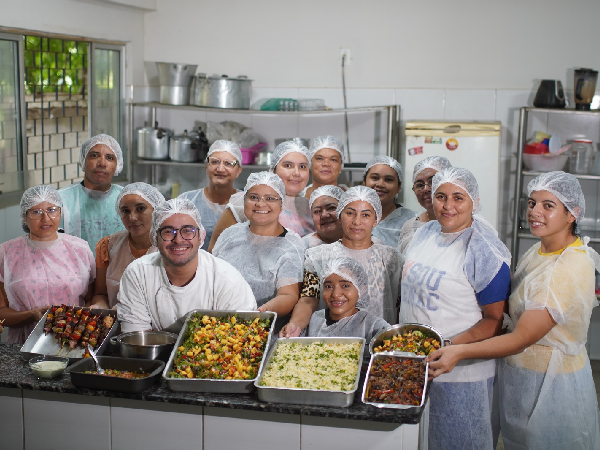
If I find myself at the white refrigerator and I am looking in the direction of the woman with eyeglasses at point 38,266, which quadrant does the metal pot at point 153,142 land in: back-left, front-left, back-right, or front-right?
front-right

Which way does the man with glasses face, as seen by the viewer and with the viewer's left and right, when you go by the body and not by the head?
facing the viewer

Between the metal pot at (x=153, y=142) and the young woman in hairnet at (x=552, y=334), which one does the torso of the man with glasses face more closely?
the young woman in hairnet

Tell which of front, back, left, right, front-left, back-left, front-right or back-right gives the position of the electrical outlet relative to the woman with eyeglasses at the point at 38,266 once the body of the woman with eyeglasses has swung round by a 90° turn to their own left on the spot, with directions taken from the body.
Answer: front-left

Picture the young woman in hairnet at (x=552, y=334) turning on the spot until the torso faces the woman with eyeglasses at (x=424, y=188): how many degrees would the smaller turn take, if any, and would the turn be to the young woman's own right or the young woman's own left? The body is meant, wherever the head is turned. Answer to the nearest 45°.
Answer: approximately 45° to the young woman's own right

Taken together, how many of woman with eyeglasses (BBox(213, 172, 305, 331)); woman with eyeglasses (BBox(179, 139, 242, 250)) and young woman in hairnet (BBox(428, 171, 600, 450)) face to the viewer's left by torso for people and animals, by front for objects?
1

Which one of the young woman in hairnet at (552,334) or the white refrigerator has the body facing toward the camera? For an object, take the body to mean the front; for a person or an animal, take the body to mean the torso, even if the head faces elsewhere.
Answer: the white refrigerator

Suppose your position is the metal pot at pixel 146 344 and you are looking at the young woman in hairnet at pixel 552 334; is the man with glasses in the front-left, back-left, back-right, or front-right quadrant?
front-left

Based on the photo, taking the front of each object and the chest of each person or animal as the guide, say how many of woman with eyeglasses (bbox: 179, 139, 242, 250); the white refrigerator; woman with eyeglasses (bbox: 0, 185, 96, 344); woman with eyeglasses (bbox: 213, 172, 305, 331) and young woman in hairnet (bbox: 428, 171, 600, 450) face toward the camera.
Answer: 4

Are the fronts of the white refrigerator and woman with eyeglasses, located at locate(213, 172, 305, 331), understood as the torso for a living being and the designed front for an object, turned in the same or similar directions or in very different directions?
same or similar directions

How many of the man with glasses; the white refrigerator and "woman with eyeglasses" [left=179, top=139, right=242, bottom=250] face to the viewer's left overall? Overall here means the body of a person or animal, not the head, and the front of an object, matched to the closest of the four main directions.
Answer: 0

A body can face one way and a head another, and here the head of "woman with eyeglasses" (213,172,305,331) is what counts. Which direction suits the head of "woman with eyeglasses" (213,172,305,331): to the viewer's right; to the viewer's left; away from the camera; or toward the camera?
toward the camera

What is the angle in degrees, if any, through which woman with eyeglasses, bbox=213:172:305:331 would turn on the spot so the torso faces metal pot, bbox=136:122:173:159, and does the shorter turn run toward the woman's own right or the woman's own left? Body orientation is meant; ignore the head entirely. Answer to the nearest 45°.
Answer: approximately 180°

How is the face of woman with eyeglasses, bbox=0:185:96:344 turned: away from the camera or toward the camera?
toward the camera

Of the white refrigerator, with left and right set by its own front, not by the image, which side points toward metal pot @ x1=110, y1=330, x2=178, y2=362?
front

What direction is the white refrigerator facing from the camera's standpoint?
toward the camera

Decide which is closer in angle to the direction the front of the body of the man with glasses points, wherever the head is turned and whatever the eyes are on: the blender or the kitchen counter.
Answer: the kitchen counter

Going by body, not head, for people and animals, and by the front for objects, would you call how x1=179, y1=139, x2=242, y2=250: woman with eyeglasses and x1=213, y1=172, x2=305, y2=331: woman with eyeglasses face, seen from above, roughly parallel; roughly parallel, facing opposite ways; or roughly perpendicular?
roughly parallel

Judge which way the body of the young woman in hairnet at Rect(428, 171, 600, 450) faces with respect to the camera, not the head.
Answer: to the viewer's left

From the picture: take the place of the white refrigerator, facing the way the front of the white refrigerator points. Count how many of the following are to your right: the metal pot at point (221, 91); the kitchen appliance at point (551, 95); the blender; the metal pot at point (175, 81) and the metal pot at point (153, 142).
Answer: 3

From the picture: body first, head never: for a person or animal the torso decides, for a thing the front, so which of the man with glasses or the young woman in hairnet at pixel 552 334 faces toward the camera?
the man with glasses

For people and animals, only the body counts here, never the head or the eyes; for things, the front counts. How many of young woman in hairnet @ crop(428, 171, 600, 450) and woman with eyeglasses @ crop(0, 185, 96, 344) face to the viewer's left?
1

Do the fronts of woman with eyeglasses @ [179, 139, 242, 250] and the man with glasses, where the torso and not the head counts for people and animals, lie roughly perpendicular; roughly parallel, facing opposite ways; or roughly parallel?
roughly parallel
